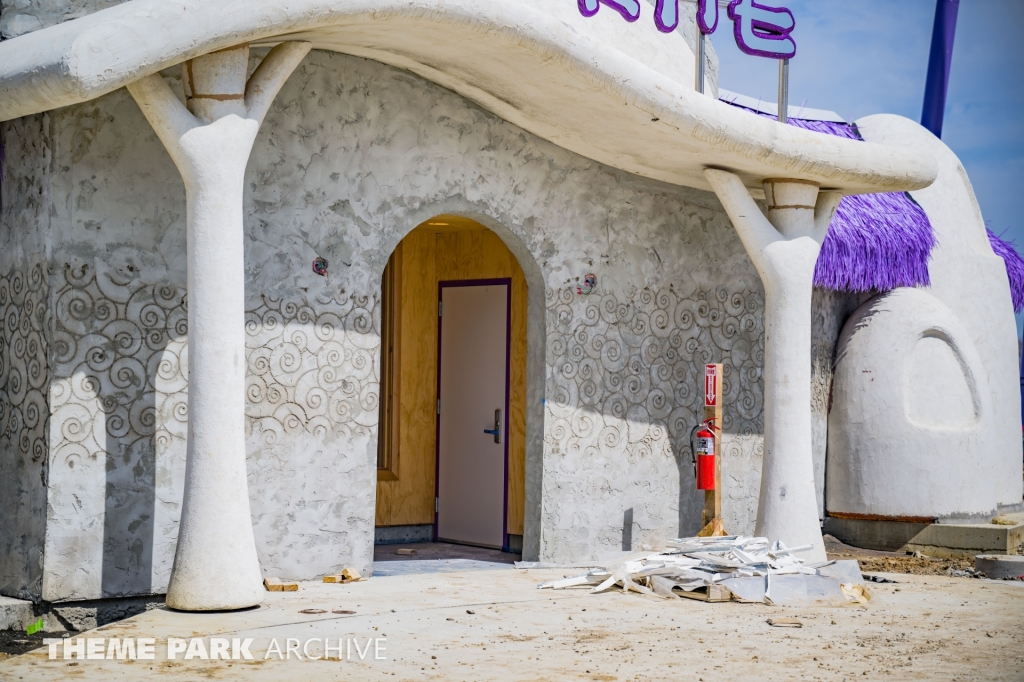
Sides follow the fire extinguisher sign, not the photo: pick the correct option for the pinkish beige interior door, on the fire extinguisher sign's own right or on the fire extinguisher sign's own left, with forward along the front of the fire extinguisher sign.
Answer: on the fire extinguisher sign's own right

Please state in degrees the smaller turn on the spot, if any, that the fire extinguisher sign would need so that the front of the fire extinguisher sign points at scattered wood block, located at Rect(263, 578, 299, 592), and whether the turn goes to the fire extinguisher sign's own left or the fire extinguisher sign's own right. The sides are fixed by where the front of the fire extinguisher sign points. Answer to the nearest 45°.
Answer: approximately 45° to the fire extinguisher sign's own right

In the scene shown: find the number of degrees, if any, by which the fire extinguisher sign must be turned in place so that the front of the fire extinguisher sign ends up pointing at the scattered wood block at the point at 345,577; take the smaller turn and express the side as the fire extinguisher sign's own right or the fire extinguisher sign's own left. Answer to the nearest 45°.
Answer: approximately 45° to the fire extinguisher sign's own right

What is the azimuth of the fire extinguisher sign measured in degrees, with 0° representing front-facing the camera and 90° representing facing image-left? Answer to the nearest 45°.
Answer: approximately 0°

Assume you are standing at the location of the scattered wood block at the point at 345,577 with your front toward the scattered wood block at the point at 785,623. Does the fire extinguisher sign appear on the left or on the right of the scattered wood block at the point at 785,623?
left
